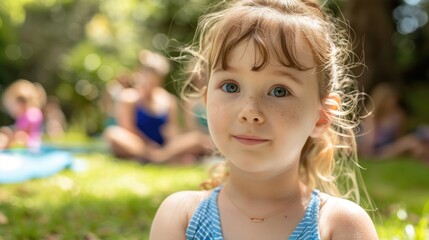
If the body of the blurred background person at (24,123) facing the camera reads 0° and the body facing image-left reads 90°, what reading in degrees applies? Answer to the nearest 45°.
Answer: approximately 45°

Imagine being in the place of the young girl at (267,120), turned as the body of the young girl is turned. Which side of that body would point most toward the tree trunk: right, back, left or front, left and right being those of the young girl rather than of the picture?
back

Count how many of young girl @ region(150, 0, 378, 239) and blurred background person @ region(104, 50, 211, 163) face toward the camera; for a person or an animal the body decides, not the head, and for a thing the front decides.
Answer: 2

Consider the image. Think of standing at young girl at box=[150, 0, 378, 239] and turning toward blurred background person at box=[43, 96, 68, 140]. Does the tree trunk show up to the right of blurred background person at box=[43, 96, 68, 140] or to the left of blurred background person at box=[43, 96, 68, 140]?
right

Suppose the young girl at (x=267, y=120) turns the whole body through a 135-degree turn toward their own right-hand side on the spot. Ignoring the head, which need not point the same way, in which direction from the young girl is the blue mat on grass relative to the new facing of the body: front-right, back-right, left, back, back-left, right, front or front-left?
front

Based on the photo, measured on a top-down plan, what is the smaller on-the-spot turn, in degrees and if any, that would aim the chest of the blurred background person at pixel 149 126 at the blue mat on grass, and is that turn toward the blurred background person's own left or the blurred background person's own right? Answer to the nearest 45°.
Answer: approximately 45° to the blurred background person's own right

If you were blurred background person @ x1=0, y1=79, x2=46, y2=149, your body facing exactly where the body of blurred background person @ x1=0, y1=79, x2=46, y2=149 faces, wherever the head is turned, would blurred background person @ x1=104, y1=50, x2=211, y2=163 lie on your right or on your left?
on your left

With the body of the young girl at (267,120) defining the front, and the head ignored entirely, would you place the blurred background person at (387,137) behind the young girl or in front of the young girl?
behind
